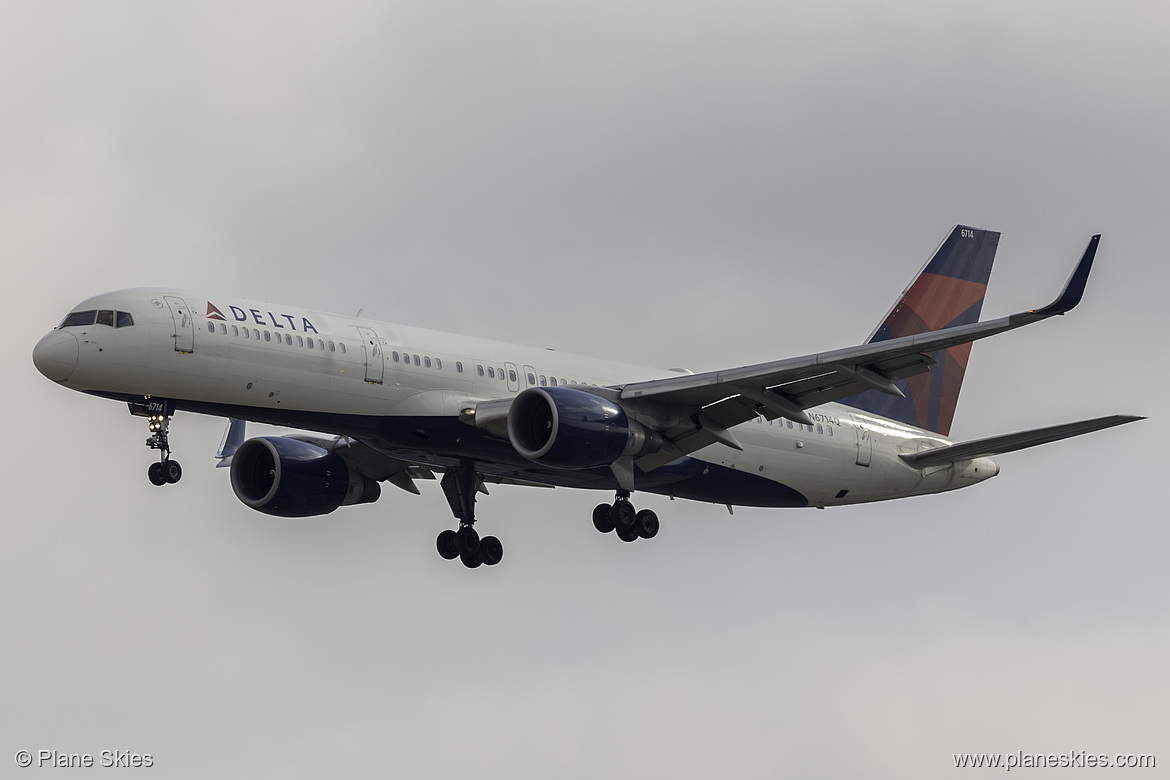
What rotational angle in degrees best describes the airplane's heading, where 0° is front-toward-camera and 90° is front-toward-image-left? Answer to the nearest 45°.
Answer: approximately 45°
